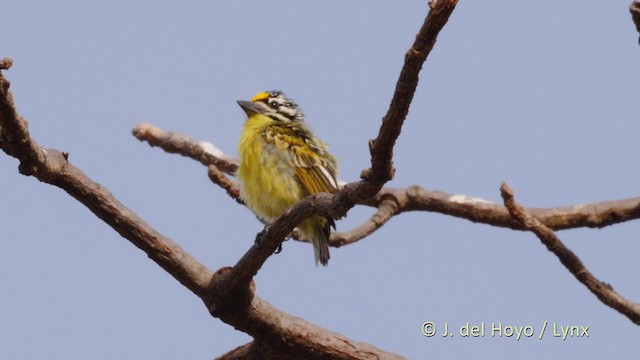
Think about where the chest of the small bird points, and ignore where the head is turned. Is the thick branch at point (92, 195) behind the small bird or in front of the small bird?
in front

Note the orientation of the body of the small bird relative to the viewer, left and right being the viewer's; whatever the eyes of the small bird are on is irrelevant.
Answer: facing the viewer and to the left of the viewer

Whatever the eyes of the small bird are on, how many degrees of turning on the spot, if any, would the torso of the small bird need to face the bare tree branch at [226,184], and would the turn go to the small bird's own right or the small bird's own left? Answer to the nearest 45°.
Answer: approximately 90° to the small bird's own right

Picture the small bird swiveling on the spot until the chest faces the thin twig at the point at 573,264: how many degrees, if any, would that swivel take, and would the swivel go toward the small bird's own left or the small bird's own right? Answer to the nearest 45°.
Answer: approximately 90° to the small bird's own left

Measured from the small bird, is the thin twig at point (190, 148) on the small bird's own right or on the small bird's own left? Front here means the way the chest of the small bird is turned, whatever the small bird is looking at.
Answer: on the small bird's own right
